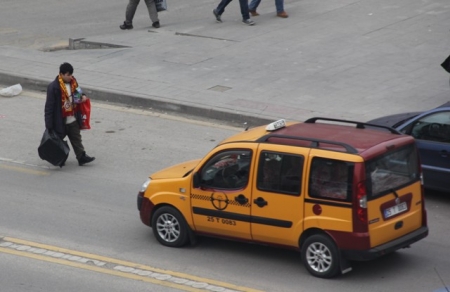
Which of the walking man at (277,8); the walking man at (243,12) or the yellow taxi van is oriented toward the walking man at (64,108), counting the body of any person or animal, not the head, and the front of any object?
the yellow taxi van

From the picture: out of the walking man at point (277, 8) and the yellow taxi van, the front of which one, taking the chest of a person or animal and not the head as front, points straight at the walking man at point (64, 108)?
the yellow taxi van

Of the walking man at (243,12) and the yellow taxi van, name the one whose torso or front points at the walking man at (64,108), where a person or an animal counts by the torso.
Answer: the yellow taxi van

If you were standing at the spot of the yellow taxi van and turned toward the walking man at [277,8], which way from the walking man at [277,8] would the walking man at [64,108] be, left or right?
left

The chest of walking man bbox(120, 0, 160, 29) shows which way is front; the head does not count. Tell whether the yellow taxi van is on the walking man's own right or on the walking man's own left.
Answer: on the walking man's own left

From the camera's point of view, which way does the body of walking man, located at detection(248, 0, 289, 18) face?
to the viewer's right

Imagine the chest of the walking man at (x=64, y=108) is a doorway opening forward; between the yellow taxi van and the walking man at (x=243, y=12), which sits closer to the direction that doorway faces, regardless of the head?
the yellow taxi van

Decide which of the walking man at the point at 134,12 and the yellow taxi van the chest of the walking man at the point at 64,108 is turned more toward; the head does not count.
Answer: the yellow taxi van
